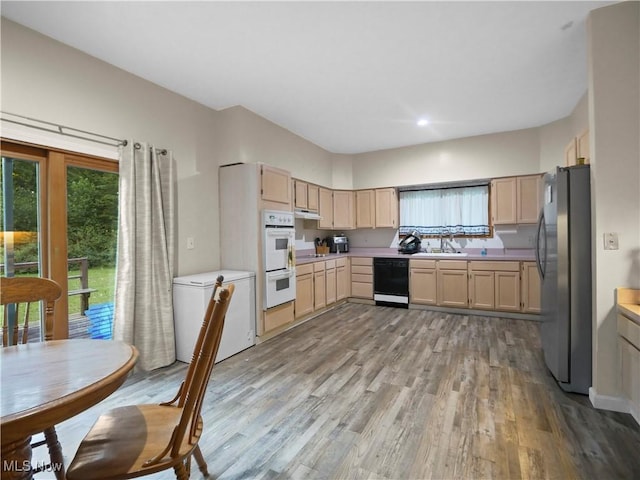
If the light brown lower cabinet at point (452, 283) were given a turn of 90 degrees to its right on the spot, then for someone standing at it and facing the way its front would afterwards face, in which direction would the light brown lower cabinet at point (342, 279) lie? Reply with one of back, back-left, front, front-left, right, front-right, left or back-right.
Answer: front

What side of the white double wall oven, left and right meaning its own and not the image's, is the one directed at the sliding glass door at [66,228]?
right

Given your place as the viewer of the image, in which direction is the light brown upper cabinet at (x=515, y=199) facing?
facing the viewer

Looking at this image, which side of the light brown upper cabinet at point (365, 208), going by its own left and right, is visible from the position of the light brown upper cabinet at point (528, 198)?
left

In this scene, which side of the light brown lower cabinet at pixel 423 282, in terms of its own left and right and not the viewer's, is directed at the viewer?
front

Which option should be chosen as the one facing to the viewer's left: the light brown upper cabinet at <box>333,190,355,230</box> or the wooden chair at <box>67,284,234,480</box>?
the wooden chair

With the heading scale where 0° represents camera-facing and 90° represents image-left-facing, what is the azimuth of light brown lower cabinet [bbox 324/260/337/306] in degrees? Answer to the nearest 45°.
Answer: approximately 315°

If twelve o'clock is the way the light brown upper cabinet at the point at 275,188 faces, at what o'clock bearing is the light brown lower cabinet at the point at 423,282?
The light brown lower cabinet is roughly at 10 o'clock from the light brown upper cabinet.

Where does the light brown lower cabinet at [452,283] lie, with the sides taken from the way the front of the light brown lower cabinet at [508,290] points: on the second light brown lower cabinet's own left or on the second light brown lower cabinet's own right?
on the second light brown lower cabinet's own right

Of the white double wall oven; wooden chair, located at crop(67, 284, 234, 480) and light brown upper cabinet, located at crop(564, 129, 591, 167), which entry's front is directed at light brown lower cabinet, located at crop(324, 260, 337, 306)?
the light brown upper cabinet

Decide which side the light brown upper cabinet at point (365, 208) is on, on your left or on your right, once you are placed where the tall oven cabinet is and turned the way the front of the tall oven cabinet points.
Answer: on your left

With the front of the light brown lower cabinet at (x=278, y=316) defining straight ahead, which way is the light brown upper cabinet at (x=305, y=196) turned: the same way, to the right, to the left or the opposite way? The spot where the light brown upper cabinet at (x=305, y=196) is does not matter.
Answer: the same way

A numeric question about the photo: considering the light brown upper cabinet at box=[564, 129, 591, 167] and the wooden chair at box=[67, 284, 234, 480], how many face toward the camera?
0

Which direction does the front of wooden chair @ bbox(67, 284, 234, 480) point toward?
to the viewer's left

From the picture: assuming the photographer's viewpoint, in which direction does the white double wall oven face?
facing the viewer and to the right of the viewer

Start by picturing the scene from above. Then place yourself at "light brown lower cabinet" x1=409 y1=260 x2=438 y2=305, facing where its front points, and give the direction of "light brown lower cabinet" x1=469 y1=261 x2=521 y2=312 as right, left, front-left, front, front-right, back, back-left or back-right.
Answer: left

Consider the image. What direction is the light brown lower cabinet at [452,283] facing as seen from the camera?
toward the camera

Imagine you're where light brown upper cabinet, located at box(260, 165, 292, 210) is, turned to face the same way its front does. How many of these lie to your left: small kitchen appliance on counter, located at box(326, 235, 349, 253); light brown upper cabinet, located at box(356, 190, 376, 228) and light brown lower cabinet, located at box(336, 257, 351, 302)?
3

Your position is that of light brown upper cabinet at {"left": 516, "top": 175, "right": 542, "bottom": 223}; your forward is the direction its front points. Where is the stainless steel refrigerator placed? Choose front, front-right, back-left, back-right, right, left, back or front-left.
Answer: front
